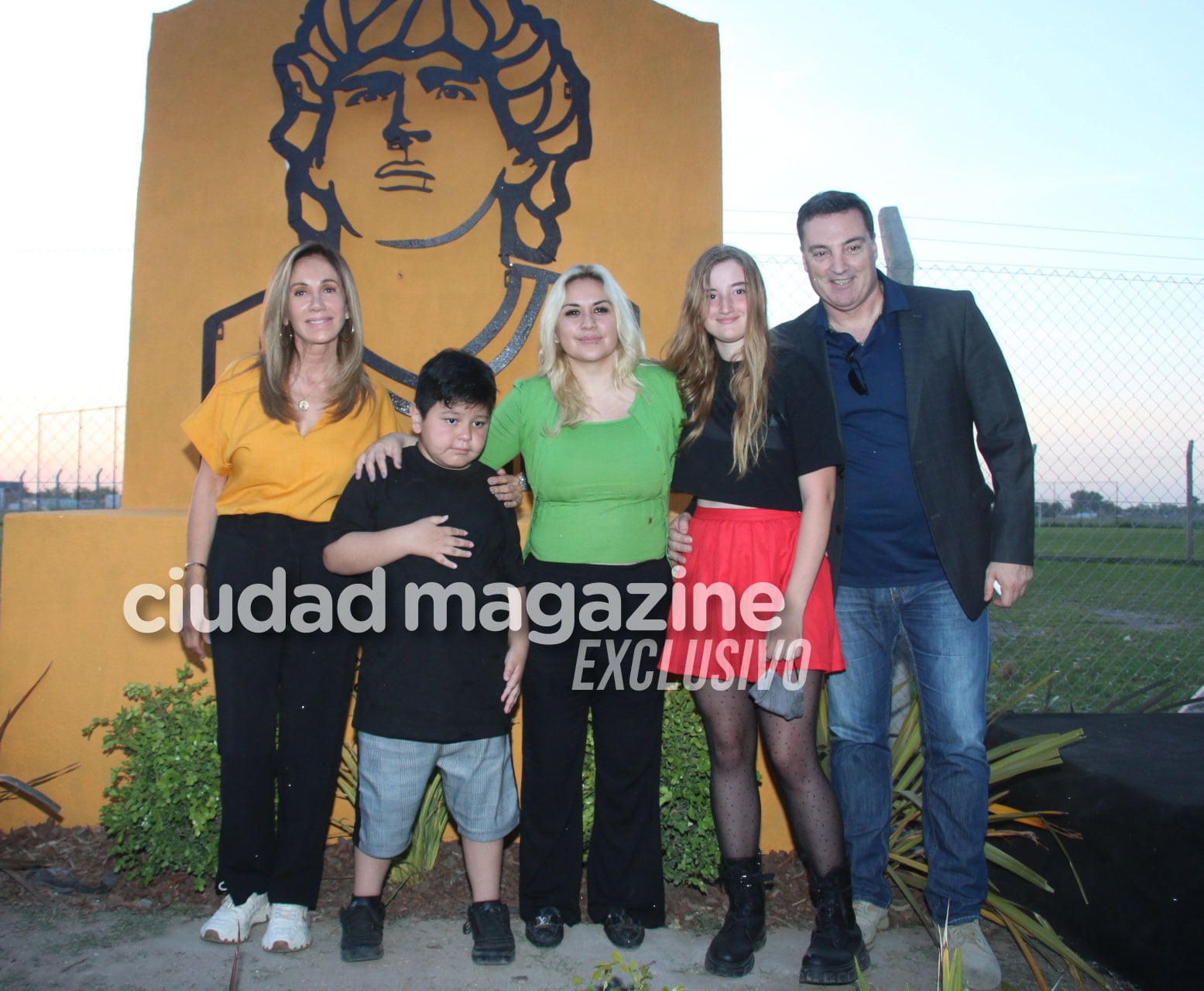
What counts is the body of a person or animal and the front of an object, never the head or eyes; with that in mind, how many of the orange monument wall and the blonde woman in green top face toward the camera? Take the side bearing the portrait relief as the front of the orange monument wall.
2

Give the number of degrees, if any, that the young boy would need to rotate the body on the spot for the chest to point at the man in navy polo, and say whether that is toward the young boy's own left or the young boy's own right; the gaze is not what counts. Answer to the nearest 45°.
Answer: approximately 90° to the young boy's own left

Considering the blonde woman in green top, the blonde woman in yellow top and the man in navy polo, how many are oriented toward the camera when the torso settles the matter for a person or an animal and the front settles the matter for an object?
3

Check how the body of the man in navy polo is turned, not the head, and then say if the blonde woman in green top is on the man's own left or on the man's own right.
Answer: on the man's own right

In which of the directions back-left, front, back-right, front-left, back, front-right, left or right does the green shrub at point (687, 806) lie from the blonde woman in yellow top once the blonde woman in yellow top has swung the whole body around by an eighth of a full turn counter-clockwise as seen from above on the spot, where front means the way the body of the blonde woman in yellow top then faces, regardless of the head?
front-left

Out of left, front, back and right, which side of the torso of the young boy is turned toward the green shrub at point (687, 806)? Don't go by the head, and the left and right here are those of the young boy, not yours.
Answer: left

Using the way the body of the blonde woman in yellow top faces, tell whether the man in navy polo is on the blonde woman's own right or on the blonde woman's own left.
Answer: on the blonde woman's own left

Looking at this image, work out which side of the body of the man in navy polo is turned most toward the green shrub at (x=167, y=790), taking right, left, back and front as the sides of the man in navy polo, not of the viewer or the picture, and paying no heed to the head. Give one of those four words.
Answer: right

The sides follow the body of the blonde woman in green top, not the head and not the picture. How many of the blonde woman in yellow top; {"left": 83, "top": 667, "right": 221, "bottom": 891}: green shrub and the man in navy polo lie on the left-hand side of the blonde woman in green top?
1

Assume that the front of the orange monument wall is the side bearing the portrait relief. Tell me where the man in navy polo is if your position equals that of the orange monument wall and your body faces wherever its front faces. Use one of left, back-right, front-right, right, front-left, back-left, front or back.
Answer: front-left
